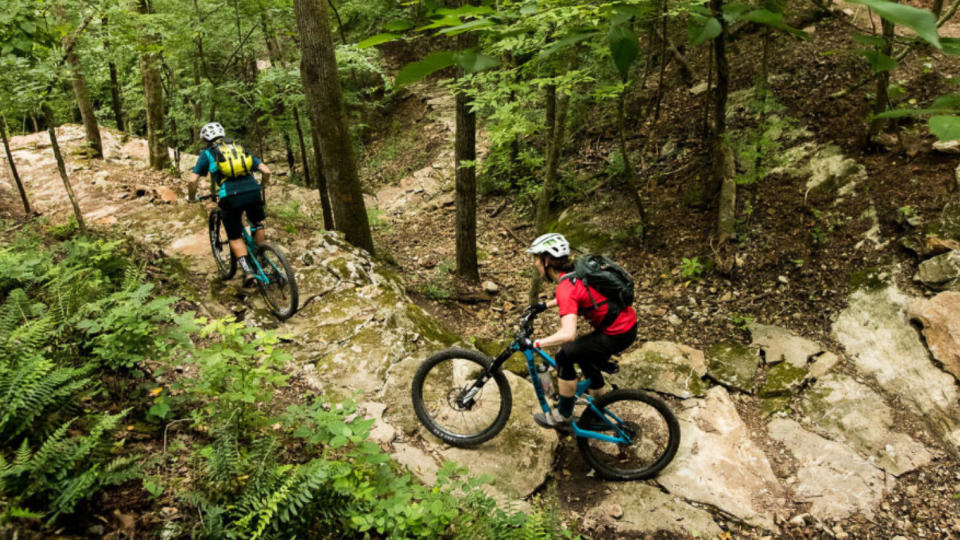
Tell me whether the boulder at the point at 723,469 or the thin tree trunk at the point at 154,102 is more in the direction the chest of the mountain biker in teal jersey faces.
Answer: the thin tree trunk

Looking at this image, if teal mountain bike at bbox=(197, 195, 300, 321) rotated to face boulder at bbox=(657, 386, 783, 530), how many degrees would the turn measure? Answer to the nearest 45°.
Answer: approximately 180°

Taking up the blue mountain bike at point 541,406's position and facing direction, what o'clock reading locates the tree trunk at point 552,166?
The tree trunk is roughly at 3 o'clock from the blue mountain bike.

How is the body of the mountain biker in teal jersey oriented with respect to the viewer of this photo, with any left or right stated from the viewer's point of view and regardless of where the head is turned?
facing away from the viewer and to the left of the viewer

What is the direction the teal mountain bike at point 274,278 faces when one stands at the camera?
facing away from the viewer and to the left of the viewer

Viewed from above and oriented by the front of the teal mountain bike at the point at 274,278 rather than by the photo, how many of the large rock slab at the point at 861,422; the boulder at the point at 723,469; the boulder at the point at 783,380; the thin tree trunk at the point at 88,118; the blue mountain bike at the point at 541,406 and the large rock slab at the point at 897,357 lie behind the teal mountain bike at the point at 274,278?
5

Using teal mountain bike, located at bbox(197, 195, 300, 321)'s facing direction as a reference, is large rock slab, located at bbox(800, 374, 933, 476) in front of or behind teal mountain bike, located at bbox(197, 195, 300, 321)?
behind

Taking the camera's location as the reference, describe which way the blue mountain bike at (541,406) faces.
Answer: facing to the left of the viewer

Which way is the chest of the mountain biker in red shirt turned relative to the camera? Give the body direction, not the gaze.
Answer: to the viewer's left
